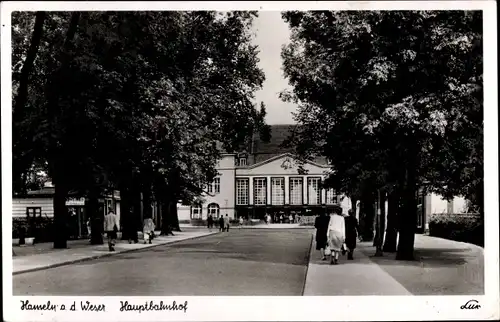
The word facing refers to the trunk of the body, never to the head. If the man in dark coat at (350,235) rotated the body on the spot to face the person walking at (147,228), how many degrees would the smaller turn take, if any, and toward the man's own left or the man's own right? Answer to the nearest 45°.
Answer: approximately 45° to the man's own left

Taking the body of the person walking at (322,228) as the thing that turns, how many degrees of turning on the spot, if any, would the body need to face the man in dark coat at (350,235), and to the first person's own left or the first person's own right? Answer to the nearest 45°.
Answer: approximately 90° to the first person's own right

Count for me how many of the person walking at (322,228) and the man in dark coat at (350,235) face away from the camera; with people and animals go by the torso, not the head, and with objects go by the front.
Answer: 2

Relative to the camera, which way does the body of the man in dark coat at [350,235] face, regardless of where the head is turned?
away from the camera

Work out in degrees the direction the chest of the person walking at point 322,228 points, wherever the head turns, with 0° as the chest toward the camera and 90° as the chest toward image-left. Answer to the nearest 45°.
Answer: approximately 180°

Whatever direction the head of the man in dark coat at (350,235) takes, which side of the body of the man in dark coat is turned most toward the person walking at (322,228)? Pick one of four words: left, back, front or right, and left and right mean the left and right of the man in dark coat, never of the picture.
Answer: left

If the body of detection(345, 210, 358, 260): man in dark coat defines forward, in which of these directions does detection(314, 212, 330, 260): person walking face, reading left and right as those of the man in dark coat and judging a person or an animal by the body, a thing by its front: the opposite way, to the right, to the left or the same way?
the same way
